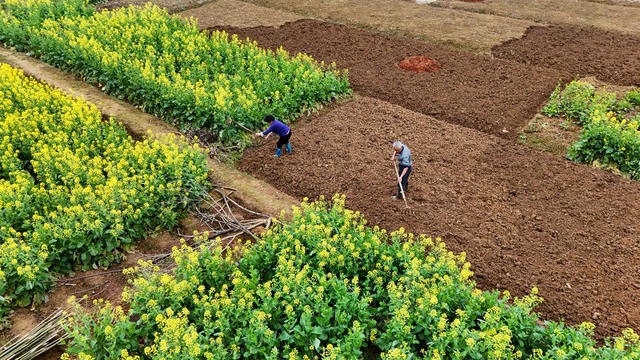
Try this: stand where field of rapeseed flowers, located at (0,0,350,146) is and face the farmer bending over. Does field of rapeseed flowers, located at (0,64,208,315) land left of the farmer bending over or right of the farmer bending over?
right

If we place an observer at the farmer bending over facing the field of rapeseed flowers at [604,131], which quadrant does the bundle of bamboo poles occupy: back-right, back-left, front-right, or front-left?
back-right

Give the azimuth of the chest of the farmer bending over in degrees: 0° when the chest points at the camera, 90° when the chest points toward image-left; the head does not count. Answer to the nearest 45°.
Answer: approximately 90°

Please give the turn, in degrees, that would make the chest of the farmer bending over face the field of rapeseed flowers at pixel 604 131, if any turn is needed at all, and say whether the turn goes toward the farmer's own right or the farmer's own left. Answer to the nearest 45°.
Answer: approximately 180°

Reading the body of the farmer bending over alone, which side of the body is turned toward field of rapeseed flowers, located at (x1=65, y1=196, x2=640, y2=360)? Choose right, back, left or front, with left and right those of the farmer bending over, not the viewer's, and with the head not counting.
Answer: left

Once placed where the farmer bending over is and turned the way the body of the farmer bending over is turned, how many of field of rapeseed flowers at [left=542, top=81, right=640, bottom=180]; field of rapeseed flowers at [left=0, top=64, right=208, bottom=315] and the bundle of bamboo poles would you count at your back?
1

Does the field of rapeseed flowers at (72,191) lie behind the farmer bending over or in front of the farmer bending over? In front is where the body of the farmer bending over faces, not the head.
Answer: in front

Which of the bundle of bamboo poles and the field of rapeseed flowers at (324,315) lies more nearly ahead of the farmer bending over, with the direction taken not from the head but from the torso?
the bundle of bamboo poles

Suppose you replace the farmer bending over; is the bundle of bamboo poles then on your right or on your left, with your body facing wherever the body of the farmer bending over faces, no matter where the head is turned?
on your left
